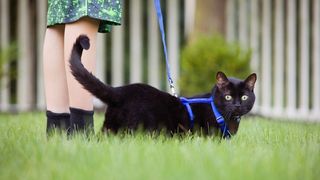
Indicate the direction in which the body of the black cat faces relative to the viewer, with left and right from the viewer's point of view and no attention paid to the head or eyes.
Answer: facing to the right of the viewer

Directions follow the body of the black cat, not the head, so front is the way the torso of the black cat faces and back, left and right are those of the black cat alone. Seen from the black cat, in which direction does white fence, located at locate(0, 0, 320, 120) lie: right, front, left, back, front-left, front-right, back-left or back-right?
left

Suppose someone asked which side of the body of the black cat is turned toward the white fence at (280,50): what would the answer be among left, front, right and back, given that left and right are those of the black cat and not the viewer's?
left
